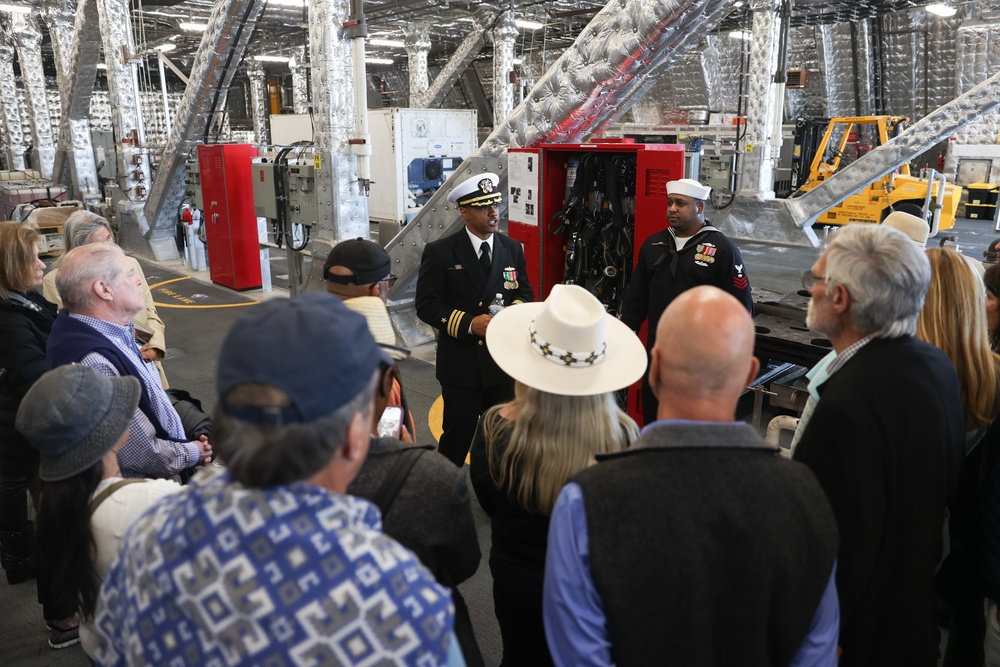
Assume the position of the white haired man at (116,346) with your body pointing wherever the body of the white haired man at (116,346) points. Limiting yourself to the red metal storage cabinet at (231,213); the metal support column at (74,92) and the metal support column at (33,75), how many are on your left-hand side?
3

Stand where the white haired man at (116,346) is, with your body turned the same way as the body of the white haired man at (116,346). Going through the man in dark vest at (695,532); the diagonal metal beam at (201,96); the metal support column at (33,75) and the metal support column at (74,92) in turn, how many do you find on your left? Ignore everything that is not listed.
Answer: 3

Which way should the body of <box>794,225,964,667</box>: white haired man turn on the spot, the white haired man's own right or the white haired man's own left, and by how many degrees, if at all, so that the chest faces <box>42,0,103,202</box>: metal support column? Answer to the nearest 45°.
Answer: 0° — they already face it

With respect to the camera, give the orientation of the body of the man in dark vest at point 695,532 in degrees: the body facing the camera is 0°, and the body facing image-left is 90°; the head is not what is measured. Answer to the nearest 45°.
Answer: approximately 180°

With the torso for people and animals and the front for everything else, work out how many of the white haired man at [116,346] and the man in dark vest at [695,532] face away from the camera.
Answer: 1

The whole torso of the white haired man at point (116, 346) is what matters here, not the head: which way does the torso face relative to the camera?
to the viewer's right

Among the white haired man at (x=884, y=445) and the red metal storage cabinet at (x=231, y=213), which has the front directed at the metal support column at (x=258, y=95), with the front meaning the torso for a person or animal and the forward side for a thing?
the white haired man

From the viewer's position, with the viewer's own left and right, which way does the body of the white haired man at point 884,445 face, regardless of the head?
facing away from the viewer and to the left of the viewer

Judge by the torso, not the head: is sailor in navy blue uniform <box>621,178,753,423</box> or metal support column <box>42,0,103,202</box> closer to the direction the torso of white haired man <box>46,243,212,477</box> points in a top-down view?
the sailor in navy blue uniform

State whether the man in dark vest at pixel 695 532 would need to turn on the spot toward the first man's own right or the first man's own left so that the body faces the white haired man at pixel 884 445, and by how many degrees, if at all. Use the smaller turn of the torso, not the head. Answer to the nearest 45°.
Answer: approximately 45° to the first man's own right

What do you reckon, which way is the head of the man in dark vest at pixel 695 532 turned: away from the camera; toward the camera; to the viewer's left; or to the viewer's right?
away from the camera

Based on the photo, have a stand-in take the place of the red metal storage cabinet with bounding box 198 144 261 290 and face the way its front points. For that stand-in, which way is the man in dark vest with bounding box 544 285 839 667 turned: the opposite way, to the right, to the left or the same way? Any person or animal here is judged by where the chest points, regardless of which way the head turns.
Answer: the opposite way

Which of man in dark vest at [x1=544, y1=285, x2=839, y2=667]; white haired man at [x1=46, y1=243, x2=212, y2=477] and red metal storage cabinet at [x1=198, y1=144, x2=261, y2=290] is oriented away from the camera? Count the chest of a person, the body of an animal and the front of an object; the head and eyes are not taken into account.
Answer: the man in dark vest

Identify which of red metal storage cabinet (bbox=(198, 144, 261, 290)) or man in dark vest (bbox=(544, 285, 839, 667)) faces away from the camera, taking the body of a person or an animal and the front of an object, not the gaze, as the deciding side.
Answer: the man in dark vest
